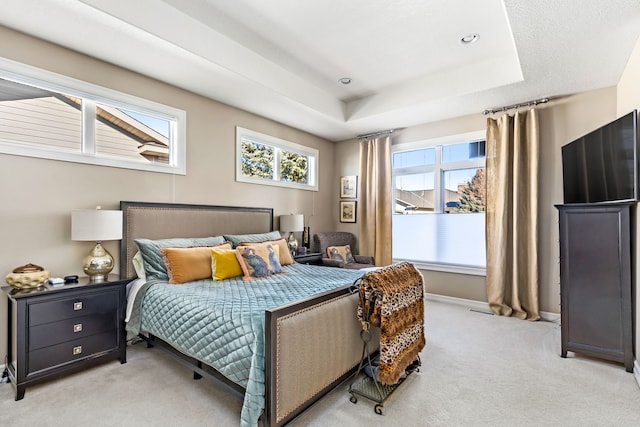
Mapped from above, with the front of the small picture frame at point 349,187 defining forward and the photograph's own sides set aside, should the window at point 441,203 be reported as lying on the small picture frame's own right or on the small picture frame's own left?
on the small picture frame's own left

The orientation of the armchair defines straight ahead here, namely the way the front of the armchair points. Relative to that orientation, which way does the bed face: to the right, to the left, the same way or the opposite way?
the same way

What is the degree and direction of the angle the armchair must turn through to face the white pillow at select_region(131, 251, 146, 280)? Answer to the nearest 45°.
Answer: approximately 90° to its right

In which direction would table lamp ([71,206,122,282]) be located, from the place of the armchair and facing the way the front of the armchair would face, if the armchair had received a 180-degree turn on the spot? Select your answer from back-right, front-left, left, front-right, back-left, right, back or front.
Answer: left

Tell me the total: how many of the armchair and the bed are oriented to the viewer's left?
0

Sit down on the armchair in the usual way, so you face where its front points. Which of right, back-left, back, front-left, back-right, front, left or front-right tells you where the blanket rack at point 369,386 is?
front-right

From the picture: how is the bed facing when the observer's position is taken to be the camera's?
facing the viewer and to the right of the viewer

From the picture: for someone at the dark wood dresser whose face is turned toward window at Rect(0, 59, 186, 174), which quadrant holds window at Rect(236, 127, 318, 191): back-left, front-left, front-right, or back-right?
front-right

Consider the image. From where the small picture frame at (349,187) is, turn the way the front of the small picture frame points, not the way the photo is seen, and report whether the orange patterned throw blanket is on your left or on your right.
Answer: on your left

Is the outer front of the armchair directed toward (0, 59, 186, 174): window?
no

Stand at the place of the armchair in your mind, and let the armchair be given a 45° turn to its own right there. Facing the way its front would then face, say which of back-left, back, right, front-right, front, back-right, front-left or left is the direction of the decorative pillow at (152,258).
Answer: front-right

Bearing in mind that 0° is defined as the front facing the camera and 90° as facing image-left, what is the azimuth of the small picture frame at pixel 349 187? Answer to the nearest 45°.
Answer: approximately 45°

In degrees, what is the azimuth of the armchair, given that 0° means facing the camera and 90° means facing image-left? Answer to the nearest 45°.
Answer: approximately 315°

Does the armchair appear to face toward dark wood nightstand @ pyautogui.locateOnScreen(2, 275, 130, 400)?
no

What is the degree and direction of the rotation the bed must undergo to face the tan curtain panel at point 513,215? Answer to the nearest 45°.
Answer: approximately 45° to its left
